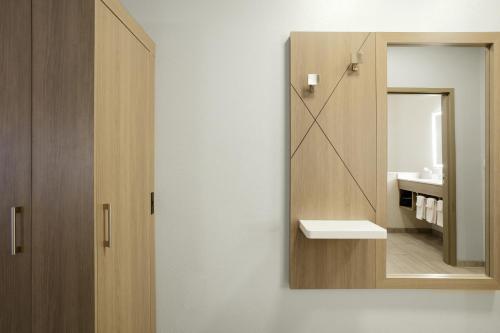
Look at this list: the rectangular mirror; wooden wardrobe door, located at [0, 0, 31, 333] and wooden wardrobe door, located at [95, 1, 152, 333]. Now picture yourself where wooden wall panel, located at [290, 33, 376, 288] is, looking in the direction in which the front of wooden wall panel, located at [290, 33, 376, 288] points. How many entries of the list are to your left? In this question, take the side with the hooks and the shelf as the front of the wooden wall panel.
1

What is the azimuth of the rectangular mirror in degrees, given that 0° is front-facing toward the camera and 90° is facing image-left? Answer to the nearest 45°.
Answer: approximately 0°

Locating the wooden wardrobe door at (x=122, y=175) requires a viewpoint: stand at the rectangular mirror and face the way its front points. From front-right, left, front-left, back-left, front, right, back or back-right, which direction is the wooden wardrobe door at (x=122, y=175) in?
front-right

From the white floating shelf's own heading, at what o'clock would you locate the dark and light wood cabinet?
The dark and light wood cabinet is roughly at 2 o'clock from the white floating shelf.

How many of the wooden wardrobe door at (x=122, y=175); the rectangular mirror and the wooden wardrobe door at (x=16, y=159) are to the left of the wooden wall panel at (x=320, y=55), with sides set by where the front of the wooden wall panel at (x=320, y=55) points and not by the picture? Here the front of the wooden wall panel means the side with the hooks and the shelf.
1

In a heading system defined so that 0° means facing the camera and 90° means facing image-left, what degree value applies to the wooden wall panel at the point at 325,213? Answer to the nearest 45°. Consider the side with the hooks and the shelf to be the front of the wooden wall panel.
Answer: approximately 0°

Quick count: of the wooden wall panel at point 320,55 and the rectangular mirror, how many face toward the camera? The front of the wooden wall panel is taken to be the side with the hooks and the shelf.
2

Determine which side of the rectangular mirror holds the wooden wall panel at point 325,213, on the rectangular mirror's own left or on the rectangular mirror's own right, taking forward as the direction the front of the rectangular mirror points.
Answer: on the rectangular mirror's own right
